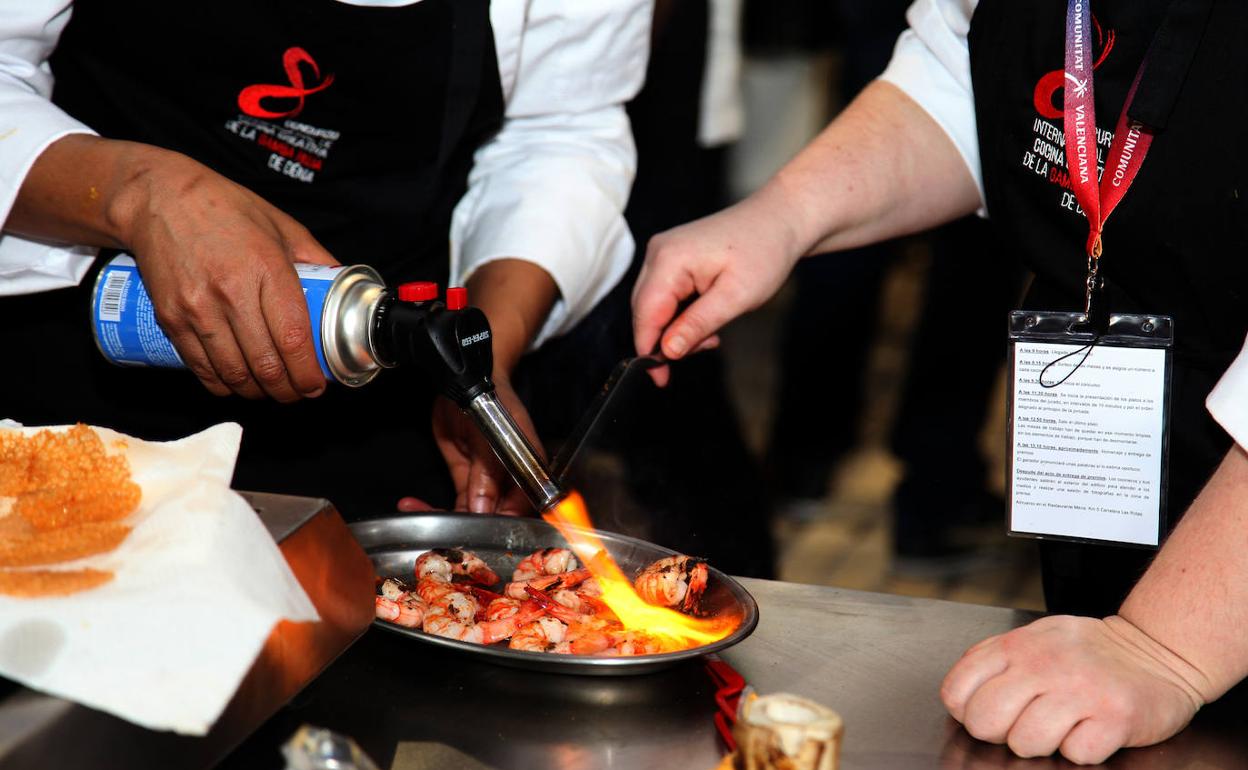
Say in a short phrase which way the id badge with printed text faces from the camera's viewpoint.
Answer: facing the viewer

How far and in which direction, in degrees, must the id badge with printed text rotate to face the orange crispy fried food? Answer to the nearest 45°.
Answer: approximately 45° to its right
